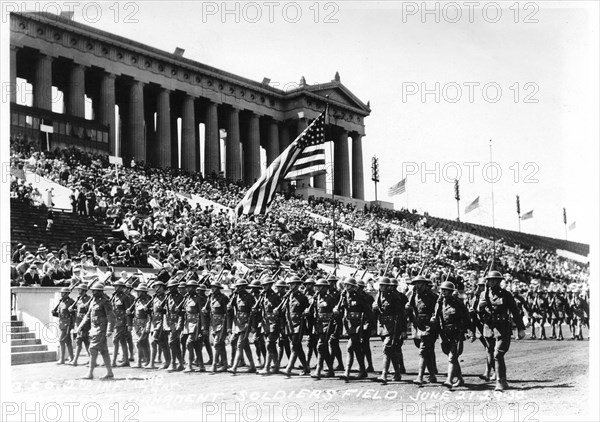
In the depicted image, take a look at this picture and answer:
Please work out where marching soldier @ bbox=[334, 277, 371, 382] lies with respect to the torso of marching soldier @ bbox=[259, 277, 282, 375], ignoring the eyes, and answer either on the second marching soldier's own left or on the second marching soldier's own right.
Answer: on the second marching soldier's own left

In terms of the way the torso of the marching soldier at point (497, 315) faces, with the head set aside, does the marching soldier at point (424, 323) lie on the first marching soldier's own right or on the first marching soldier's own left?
on the first marching soldier's own right

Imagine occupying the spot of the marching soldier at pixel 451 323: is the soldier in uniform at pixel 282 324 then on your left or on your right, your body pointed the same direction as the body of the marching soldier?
on your right

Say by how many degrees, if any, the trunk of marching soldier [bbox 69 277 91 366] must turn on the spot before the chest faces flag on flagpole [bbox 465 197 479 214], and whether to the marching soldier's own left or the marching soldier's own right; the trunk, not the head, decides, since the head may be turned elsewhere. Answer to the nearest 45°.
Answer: approximately 180°

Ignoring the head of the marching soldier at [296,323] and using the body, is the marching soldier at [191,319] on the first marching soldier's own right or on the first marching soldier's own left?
on the first marching soldier's own right

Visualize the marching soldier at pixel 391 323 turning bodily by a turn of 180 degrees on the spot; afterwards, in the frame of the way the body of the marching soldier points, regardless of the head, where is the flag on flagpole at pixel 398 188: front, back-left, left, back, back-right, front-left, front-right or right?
front-left

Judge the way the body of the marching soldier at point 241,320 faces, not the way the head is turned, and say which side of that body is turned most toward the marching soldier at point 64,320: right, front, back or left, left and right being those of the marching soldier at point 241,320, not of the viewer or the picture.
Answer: right
